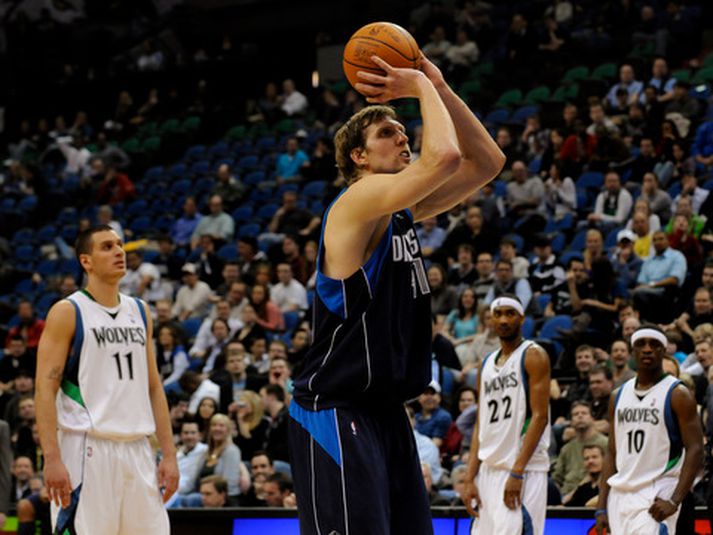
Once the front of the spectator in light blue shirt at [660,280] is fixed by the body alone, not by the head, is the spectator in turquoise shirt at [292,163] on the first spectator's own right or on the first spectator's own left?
on the first spectator's own right

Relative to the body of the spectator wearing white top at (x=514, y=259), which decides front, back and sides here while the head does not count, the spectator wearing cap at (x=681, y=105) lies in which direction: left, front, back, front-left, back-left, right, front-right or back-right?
back

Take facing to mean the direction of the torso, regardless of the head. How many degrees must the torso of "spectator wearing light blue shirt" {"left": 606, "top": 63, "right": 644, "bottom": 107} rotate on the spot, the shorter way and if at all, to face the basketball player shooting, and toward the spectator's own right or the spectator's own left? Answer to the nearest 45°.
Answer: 0° — they already face them

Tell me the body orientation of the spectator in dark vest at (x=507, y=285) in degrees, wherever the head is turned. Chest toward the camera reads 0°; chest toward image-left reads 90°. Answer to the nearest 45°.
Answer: approximately 45°

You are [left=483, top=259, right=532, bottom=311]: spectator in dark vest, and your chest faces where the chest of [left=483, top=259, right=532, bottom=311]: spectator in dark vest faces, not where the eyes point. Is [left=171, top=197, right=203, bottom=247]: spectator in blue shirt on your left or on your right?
on your right

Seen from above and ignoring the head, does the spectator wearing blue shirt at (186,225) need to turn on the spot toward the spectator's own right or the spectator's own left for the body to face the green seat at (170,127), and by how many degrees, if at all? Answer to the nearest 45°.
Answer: approximately 135° to the spectator's own left

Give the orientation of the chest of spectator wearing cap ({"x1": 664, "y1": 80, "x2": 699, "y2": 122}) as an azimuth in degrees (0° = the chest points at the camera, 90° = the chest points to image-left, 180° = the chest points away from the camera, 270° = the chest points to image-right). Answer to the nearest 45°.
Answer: approximately 45°

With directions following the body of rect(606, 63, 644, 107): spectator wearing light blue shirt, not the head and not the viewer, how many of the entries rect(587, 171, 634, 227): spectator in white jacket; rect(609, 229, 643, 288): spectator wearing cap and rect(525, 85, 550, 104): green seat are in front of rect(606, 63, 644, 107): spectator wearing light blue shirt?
2

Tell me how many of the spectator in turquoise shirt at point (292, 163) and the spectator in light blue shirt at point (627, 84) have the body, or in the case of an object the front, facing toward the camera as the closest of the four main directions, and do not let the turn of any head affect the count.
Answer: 2
